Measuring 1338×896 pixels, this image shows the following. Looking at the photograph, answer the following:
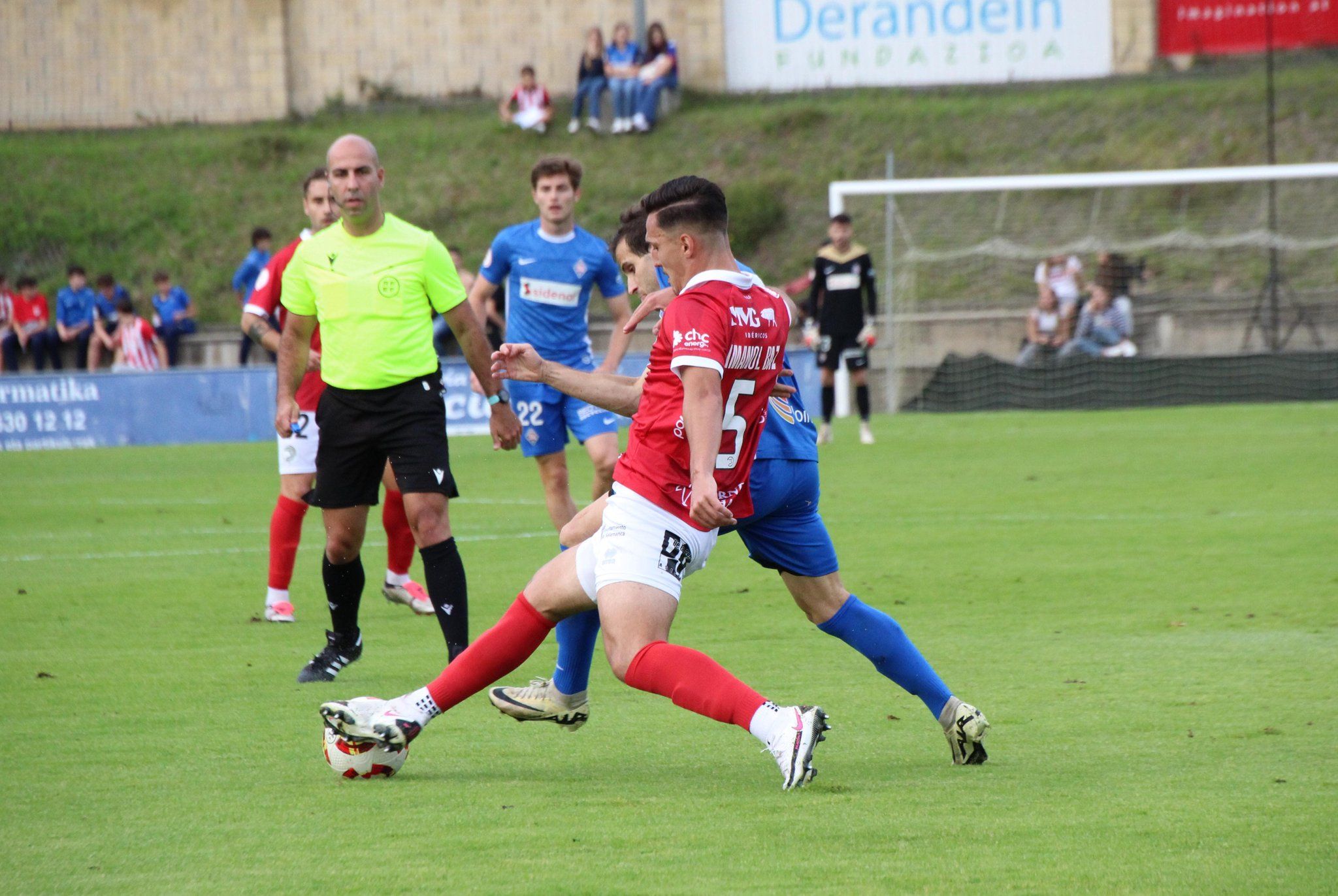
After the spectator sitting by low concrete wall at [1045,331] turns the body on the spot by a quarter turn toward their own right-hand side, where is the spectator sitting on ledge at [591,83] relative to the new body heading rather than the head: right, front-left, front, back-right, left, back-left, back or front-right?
front

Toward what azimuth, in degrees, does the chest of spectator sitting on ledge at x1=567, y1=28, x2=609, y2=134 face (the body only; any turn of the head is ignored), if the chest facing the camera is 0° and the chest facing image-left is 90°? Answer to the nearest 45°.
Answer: approximately 45°

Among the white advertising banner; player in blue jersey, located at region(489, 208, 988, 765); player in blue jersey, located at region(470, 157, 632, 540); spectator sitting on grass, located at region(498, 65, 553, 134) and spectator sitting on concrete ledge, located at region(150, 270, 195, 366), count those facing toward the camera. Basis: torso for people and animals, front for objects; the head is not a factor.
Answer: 4

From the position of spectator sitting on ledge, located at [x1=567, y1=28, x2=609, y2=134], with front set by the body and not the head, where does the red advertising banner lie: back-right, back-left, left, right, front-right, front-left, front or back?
back-left

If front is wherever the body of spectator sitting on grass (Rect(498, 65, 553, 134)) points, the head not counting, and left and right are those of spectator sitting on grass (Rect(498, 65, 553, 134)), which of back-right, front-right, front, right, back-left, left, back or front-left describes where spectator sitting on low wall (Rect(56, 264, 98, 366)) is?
front-right
